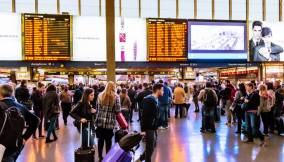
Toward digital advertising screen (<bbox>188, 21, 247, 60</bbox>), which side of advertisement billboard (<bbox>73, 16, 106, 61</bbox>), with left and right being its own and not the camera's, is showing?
left

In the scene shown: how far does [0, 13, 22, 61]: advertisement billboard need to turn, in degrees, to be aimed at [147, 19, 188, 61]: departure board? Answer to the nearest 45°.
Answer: approximately 90° to its left

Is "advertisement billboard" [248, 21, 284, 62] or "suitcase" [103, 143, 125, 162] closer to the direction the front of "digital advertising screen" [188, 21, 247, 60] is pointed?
the suitcase

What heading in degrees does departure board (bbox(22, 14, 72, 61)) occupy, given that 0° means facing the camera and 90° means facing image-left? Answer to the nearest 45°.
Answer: approximately 0°

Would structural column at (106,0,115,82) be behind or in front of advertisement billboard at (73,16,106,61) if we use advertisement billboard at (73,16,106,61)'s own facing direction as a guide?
in front

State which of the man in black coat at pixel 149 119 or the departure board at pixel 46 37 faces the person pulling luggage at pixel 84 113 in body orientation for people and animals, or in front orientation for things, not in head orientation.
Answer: the departure board

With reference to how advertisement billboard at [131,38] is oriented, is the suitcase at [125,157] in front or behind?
in front

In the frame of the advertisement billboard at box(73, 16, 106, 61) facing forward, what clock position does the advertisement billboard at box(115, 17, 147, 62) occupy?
the advertisement billboard at box(115, 17, 147, 62) is roughly at 9 o'clock from the advertisement billboard at box(73, 16, 106, 61).

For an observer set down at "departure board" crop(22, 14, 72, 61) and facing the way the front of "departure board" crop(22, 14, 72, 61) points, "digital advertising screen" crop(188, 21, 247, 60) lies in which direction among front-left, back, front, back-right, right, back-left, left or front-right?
left

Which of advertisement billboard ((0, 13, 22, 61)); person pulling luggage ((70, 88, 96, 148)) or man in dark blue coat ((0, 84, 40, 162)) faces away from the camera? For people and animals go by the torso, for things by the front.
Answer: the man in dark blue coat

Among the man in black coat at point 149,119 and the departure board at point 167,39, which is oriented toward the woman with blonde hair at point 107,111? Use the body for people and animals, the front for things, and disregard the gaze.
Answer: the departure board

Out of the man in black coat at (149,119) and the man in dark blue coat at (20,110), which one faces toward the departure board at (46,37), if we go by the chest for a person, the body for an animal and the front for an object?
the man in dark blue coat at (20,110)
